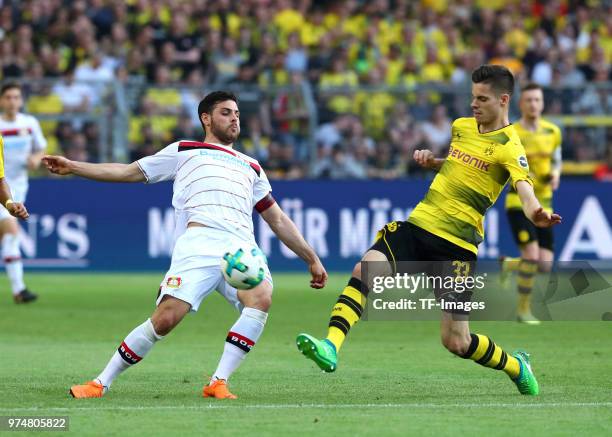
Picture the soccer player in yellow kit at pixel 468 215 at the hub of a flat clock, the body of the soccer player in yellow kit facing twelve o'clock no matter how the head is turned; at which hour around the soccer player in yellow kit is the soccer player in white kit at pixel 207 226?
The soccer player in white kit is roughly at 1 o'clock from the soccer player in yellow kit.

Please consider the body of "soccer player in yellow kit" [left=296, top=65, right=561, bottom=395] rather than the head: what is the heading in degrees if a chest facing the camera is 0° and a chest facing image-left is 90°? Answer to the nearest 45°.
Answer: approximately 45°

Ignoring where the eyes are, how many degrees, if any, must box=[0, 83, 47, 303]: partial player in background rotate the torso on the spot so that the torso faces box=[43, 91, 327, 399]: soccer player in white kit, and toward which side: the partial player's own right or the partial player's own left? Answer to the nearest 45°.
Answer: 0° — they already face them

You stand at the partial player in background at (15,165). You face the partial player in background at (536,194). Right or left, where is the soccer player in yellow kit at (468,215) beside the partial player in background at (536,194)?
right

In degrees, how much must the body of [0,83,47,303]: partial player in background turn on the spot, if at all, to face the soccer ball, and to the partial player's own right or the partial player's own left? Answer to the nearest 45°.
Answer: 0° — they already face it

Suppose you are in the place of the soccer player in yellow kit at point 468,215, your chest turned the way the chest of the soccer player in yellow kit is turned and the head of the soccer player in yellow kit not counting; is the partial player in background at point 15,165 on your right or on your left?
on your right

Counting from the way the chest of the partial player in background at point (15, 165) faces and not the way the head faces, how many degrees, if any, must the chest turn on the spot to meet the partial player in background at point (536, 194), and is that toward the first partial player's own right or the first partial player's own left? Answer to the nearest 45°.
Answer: approximately 45° to the first partial player's own left
